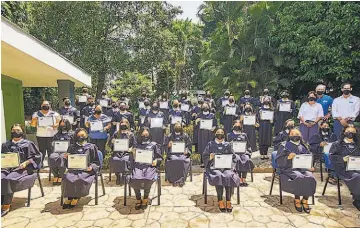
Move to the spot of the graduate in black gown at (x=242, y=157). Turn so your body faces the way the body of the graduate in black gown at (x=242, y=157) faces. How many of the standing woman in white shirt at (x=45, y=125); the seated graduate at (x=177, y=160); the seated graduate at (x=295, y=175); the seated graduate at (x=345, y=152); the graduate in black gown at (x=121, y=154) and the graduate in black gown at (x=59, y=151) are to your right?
4

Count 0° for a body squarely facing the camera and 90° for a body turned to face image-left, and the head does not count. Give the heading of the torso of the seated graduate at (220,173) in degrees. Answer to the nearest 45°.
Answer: approximately 0°

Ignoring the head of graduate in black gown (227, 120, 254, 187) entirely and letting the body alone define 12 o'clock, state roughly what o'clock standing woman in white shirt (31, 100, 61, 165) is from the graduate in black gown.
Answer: The standing woman in white shirt is roughly at 3 o'clock from the graduate in black gown.

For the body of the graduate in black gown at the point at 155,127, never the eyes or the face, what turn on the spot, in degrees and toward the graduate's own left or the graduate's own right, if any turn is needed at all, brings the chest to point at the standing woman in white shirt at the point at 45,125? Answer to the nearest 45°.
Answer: approximately 90° to the graduate's own right

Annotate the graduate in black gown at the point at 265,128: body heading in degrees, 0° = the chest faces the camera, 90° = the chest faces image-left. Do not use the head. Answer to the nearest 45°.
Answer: approximately 0°
